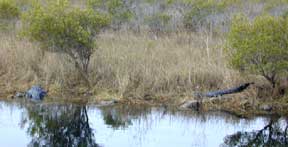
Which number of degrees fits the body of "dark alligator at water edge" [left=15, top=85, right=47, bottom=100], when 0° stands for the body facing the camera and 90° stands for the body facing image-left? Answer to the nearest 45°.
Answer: approximately 90°

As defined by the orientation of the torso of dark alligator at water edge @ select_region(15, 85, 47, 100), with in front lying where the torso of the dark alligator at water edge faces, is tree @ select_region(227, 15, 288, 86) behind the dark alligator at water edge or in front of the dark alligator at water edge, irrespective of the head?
behind
